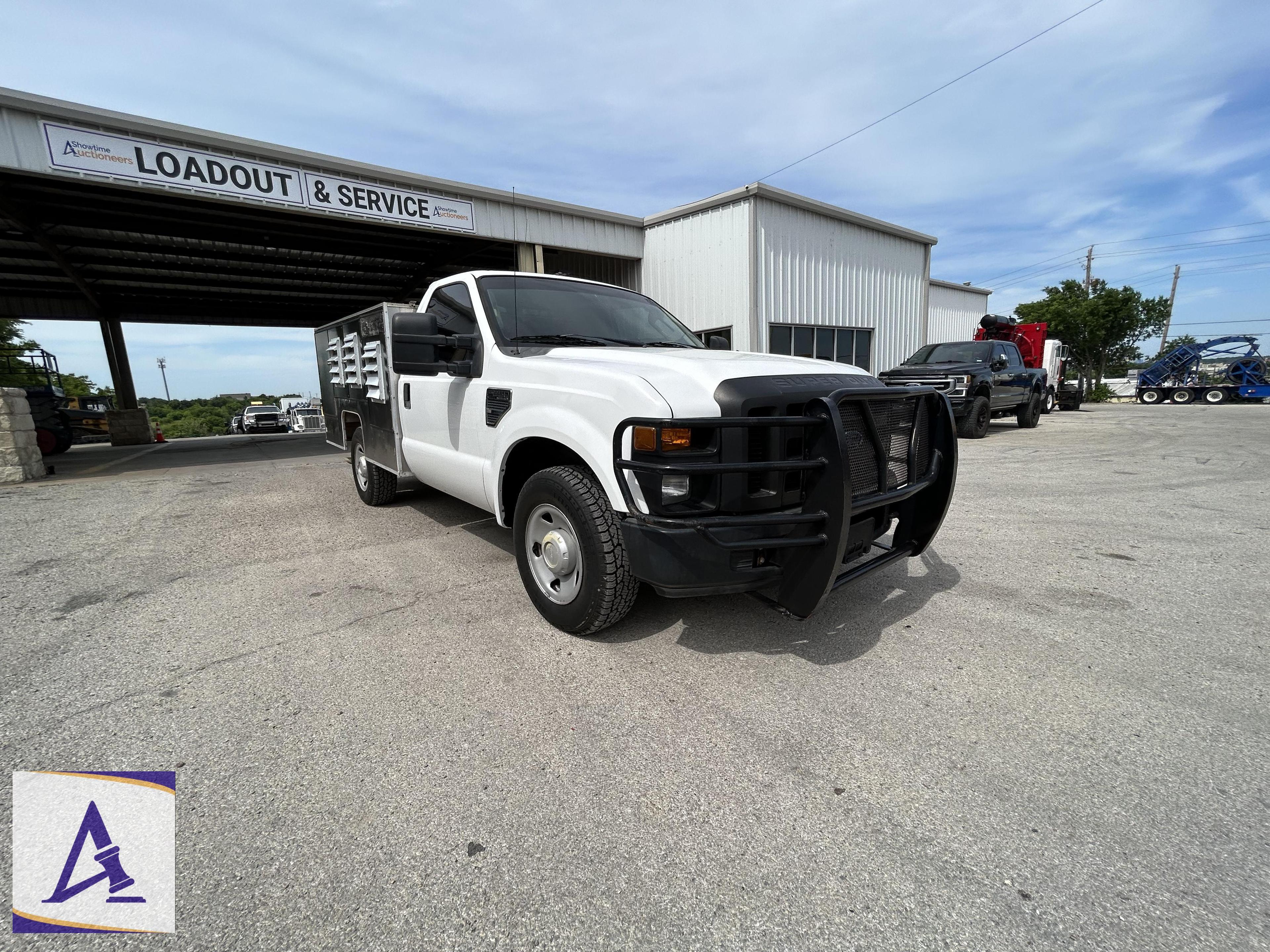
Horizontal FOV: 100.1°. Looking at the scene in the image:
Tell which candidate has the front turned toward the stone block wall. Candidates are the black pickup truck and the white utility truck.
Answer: the black pickup truck

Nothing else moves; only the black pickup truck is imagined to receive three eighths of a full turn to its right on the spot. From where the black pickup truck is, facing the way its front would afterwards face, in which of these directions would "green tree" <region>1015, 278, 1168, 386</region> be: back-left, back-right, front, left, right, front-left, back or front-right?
front

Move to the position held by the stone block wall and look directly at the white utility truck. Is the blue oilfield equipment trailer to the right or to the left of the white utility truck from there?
left

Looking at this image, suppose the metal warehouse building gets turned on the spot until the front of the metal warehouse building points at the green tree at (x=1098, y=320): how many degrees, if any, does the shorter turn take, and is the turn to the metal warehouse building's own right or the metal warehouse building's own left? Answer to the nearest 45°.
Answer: approximately 45° to the metal warehouse building's own left

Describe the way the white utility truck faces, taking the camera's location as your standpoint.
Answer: facing the viewer and to the right of the viewer

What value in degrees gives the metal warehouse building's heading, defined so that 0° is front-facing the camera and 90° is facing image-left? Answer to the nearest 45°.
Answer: approximately 315°

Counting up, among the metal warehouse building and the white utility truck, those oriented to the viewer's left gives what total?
0

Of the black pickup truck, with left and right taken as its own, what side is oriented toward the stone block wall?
front

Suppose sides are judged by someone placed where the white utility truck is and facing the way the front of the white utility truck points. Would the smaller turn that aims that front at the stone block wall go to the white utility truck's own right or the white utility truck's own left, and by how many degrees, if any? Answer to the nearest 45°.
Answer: approximately 180°

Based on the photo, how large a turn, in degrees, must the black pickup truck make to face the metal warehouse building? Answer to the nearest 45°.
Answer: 0° — it already faces it

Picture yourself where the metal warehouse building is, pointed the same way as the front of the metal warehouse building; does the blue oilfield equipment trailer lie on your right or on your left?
on your left
